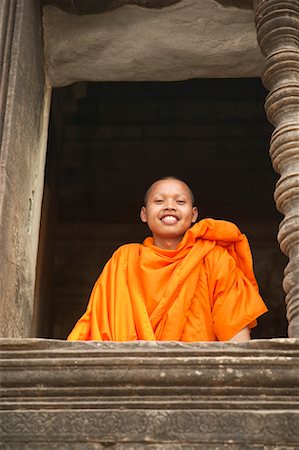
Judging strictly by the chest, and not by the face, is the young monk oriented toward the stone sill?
yes

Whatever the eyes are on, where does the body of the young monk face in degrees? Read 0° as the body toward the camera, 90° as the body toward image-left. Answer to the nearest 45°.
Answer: approximately 0°
